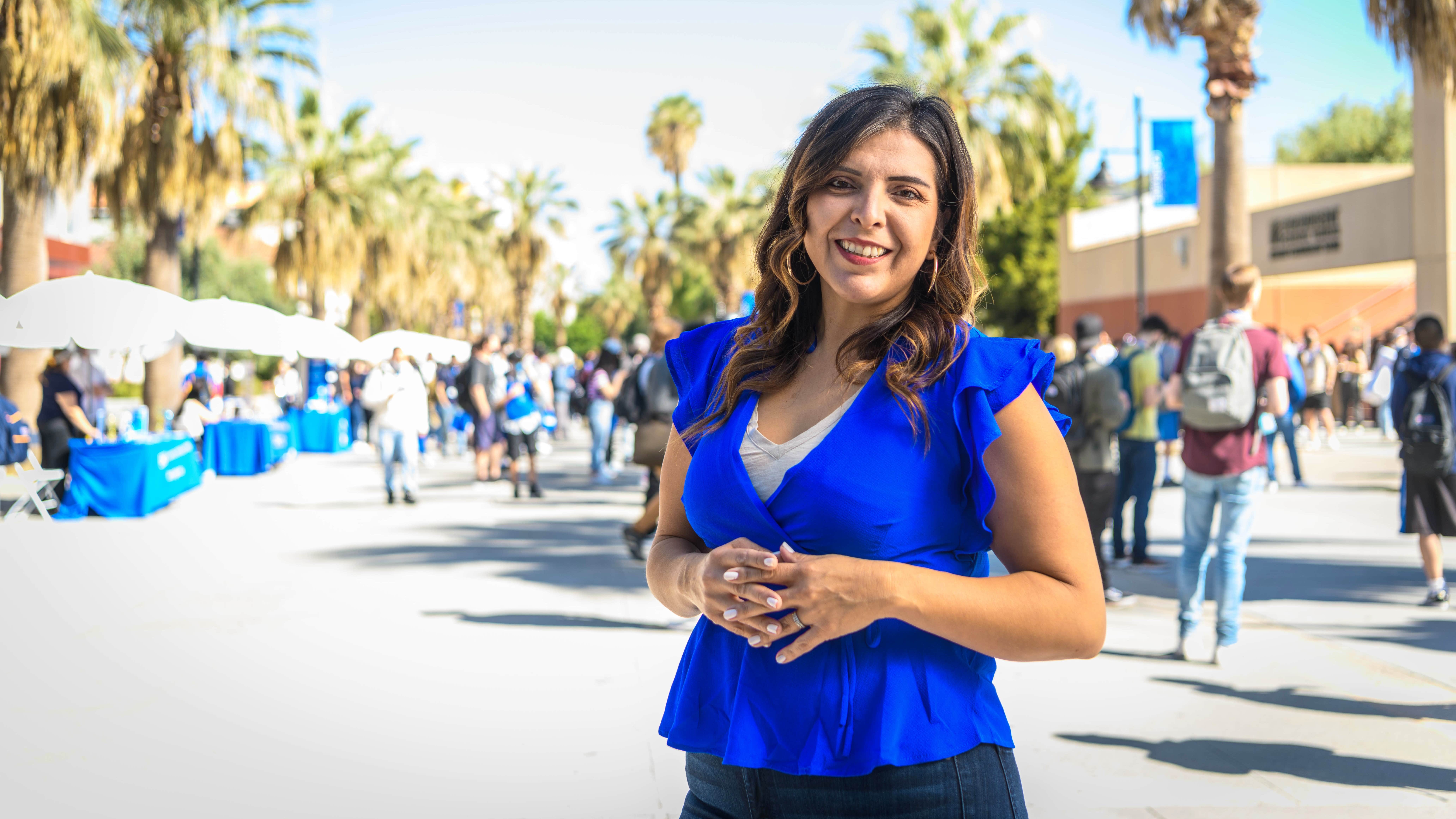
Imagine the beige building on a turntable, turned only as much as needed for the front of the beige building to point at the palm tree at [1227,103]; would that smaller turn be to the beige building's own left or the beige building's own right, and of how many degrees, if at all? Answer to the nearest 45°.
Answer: approximately 45° to the beige building's own left

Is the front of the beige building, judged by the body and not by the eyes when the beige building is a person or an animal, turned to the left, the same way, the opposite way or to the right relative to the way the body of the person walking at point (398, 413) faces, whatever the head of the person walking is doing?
to the right

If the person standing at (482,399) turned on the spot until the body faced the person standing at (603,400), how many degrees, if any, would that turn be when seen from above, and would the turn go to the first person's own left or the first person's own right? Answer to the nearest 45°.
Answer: approximately 45° to the first person's own left

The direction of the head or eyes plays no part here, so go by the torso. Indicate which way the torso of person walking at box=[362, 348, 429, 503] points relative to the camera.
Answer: toward the camera

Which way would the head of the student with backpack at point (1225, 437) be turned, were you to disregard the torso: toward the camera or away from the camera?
away from the camera

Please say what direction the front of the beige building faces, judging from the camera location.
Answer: facing the viewer and to the left of the viewer

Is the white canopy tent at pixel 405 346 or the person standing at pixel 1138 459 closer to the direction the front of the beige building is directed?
the white canopy tent

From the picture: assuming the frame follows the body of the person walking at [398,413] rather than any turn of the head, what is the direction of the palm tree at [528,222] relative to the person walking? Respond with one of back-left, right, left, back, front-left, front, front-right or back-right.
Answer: back

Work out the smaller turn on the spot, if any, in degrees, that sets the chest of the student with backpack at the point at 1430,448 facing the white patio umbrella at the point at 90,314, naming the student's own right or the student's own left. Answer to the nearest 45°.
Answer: approximately 90° to the student's own left

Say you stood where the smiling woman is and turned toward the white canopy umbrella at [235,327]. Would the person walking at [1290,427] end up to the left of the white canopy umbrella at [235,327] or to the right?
right

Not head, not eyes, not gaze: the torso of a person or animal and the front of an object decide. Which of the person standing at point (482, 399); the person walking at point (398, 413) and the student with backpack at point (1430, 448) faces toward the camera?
the person walking at point (398, 413)

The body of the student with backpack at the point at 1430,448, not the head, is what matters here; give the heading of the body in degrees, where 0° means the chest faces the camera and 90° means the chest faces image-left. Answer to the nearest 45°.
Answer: approximately 180°

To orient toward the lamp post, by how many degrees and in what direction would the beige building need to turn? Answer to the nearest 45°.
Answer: approximately 45° to its left
